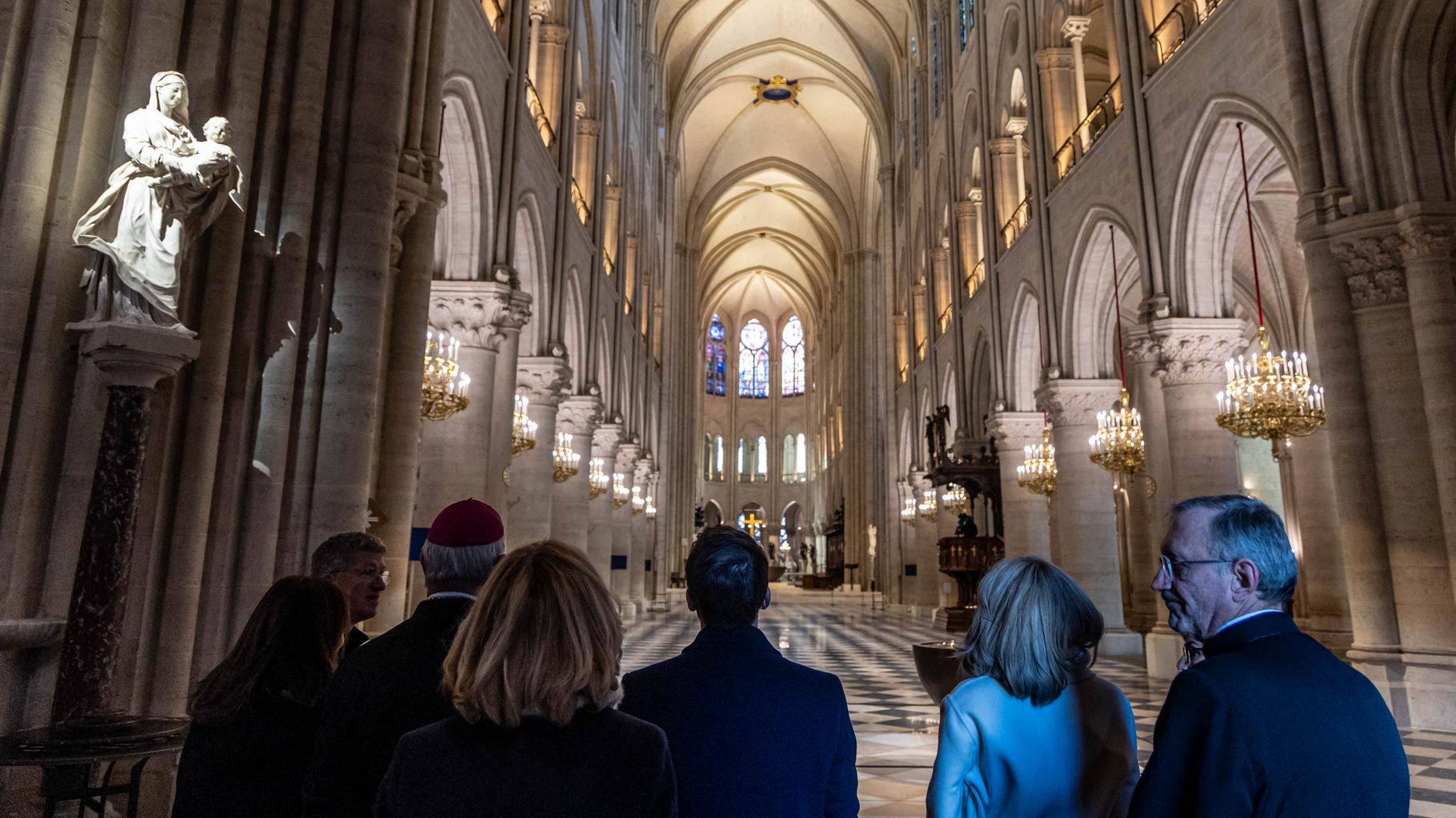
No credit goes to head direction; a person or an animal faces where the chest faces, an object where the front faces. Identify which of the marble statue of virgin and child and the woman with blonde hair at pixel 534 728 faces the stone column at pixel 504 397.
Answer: the woman with blonde hair

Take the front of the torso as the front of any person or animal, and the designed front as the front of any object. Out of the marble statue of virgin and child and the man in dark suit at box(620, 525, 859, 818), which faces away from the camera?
the man in dark suit

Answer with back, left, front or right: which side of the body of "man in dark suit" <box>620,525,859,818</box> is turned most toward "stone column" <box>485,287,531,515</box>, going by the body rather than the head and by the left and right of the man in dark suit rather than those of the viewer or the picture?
front

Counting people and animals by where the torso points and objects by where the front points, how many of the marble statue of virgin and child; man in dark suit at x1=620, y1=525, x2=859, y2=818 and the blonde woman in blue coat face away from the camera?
2

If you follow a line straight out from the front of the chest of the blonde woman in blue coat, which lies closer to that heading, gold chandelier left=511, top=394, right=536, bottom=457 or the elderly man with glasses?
the gold chandelier

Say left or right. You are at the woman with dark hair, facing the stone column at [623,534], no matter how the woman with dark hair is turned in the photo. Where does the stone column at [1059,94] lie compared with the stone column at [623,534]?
right

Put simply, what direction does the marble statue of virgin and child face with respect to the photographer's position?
facing the viewer and to the right of the viewer

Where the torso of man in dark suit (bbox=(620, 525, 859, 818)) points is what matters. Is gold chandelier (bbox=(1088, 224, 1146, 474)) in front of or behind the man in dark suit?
in front

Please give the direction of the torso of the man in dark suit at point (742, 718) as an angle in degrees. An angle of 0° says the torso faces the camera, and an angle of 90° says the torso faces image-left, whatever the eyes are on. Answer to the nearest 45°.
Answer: approximately 180°

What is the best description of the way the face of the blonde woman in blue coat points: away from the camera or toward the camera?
away from the camera

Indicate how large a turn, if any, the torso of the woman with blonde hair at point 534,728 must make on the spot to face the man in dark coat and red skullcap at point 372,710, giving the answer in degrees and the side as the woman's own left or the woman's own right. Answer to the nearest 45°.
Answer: approximately 45° to the woman's own left

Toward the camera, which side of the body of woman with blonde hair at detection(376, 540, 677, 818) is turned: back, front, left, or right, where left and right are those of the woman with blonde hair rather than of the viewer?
back

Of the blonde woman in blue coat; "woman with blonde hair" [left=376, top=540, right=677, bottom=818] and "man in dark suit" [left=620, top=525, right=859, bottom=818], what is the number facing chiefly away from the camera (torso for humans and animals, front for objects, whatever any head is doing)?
3

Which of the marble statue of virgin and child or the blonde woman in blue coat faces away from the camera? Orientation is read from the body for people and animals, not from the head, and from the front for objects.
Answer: the blonde woman in blue coat

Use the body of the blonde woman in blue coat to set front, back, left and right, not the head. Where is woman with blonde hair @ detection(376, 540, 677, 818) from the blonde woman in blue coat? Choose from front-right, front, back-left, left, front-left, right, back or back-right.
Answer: back-left

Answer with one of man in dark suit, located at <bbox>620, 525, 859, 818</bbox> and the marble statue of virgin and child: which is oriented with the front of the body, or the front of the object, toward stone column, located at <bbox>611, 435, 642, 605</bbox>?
the man in dark suit

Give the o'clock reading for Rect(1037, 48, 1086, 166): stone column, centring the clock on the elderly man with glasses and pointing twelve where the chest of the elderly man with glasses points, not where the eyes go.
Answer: The stone column is roughly at 1 o'clock from the elderly man with glasses.

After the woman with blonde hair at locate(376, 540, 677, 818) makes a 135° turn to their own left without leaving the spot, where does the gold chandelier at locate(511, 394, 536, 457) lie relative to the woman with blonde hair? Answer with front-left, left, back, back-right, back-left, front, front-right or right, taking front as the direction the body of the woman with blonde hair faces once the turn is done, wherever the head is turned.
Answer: back-right

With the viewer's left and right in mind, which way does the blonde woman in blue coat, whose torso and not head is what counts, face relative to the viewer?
facing away from the viewer

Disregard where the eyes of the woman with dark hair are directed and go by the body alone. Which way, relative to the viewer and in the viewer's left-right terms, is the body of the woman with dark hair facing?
facing away from the viewer and to the right of the viewer

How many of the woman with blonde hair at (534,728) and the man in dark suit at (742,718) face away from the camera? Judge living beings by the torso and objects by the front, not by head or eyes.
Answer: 2
